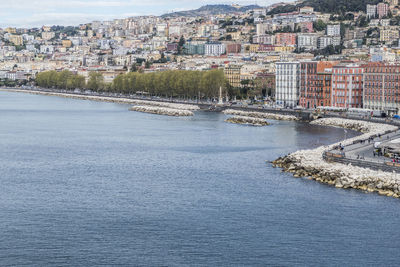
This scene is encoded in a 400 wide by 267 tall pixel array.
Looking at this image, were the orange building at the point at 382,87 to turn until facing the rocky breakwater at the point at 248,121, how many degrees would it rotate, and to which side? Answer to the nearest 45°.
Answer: approximately 90° to its right

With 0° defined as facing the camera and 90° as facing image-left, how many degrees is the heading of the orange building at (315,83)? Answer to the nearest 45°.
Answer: approximately 0°

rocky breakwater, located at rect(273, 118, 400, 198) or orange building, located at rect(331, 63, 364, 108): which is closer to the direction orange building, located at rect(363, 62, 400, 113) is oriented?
the rocky breakwater

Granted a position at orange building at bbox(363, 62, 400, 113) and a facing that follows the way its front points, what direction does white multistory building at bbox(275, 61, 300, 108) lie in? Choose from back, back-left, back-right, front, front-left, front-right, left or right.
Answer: back-right

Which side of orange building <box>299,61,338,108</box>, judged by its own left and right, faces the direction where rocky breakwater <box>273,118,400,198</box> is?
front

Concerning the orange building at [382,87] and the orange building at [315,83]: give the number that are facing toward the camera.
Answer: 2

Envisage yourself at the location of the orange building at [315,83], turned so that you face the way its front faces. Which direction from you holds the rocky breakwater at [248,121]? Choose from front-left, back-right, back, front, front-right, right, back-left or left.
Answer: front-right

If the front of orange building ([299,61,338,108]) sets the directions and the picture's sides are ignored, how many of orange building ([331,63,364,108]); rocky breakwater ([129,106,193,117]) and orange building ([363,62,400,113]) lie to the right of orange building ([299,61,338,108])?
1

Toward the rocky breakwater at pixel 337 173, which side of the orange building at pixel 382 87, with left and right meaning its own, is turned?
front

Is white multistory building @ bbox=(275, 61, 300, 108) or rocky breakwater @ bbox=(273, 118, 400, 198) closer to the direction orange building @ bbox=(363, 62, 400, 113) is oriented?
the rocky breakwater

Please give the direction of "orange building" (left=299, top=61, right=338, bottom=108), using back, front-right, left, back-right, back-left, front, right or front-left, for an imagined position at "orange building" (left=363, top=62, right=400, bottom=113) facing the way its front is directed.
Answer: back-right

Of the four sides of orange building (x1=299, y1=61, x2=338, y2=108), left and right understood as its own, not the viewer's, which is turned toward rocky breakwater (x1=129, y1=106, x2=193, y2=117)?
right

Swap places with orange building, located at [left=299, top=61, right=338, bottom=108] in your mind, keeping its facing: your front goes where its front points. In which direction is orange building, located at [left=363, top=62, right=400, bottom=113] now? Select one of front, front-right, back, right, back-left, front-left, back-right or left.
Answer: front-left
